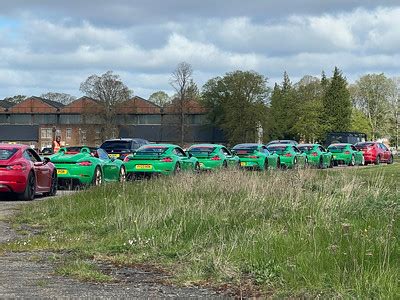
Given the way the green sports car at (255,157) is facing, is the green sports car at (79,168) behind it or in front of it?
behind

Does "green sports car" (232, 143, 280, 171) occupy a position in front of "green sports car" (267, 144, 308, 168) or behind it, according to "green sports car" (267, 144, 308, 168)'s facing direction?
behind

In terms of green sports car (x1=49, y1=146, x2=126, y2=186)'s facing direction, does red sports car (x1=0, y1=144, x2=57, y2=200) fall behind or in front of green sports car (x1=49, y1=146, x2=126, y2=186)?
behind

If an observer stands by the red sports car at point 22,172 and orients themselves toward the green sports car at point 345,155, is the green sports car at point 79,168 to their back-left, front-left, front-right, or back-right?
front-left

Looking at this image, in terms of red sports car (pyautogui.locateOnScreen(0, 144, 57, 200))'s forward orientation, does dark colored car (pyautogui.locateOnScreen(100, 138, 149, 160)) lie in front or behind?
in front

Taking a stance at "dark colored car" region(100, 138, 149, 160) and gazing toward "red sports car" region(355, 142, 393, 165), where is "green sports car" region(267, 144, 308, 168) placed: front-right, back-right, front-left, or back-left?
front-right

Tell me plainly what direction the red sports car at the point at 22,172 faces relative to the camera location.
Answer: facing away from the viewer and to the right of the viewer

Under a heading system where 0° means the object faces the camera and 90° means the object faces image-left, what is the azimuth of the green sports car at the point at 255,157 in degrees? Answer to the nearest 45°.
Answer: approximately 225°

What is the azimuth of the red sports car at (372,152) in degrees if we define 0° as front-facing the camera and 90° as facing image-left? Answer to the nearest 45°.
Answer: approximately 225°
